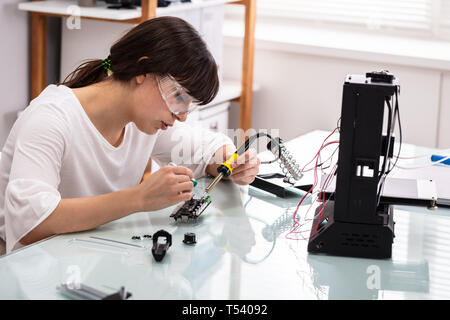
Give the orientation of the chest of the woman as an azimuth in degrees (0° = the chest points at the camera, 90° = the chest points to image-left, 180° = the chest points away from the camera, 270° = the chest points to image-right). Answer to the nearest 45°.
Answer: approximately 315°

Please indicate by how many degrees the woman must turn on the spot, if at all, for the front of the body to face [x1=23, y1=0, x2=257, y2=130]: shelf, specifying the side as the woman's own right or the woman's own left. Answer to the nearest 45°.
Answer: approximately 135° to the woman's own left

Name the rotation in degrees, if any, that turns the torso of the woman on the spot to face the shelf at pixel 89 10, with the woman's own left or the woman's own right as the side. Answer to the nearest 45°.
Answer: approximately 135° to the woman's own left
